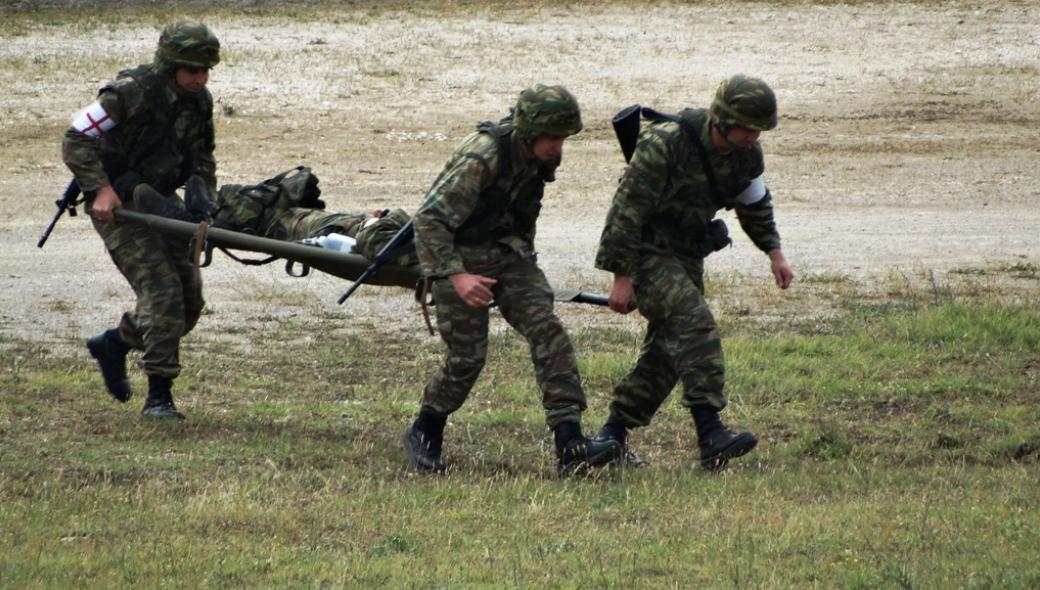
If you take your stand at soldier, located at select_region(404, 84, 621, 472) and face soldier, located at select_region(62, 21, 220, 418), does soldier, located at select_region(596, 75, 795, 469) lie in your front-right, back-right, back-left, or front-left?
back-right

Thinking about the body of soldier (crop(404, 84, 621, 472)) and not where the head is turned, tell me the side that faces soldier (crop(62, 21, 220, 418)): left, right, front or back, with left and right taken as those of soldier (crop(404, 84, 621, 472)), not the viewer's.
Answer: back

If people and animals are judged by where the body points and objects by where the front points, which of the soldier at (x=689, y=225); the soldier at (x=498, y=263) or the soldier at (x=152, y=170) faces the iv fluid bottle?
the soldier at (x=152, y=170)

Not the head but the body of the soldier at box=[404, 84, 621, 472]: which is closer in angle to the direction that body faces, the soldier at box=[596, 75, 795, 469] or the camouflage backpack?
the soldier

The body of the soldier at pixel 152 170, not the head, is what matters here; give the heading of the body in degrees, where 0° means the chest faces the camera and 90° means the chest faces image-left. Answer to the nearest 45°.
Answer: approximately 315°

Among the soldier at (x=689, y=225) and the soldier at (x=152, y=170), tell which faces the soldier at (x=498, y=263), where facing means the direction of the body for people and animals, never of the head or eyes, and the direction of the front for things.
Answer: the soldier at (x=152, y=170)

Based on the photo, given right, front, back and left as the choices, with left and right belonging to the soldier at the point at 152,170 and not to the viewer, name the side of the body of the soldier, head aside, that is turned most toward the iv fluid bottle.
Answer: front

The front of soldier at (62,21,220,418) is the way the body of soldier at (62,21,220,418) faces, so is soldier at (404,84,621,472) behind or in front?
in front

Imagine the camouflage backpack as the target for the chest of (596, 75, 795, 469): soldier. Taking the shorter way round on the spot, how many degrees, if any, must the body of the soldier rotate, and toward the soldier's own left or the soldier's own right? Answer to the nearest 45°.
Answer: approximately 135° to the soldier's own right

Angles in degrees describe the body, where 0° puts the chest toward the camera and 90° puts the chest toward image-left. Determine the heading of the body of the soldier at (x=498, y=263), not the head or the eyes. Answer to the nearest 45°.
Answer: approximately 315°

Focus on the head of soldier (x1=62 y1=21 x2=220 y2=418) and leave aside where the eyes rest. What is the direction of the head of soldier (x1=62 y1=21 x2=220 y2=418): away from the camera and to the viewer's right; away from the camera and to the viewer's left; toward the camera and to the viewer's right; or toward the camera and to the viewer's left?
toward the camera and to the viewer's right

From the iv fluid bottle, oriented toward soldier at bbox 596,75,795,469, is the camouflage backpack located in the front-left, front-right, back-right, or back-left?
back-left

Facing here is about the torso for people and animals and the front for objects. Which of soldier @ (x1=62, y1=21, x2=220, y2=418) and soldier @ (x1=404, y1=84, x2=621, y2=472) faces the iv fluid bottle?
soldier @ (x1=62, y1=21, x2=220, y2=418)

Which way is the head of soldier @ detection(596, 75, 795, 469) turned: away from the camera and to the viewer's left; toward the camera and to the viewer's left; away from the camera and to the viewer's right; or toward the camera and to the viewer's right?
toward the camera and to the viewer's right

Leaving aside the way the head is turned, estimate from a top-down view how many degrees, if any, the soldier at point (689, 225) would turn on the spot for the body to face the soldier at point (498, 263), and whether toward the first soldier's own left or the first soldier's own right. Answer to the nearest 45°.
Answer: approximately 135° to the first soldier's own right

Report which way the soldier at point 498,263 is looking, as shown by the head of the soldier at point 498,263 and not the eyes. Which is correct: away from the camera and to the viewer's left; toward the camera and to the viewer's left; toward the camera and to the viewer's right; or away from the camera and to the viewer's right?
toward the camera and to the viewer's right
